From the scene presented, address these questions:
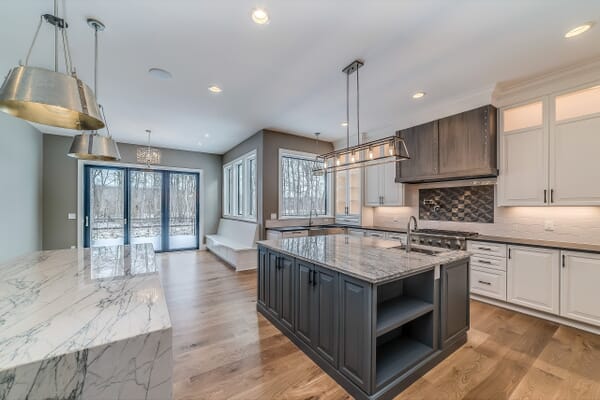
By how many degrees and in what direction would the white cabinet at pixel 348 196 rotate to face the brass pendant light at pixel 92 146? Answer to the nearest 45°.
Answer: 0° — it already faces it

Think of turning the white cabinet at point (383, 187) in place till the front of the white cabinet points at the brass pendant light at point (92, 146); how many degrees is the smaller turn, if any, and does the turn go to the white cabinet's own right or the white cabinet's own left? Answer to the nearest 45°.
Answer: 0° — it already faces it

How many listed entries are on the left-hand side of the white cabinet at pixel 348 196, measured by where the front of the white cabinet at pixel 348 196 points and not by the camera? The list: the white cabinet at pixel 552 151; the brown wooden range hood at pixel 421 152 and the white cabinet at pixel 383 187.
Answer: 3

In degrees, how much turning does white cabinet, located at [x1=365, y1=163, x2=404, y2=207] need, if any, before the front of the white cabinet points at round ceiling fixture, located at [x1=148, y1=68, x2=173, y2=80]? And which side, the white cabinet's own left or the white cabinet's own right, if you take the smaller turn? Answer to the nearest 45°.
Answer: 0° — it already faces it

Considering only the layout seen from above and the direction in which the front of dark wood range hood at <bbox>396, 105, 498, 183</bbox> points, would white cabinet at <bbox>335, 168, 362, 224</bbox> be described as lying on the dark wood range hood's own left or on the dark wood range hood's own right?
on the dark wood range hood's own right

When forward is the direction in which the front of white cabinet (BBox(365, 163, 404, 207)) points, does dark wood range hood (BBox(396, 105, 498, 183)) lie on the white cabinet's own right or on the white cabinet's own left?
on the white cabinet's own left

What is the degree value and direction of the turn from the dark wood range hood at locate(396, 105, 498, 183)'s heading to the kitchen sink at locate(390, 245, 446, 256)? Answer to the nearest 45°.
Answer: approximately 45° to its left

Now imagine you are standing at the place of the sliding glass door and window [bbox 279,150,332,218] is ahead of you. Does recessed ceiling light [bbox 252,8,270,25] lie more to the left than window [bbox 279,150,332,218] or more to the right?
right
